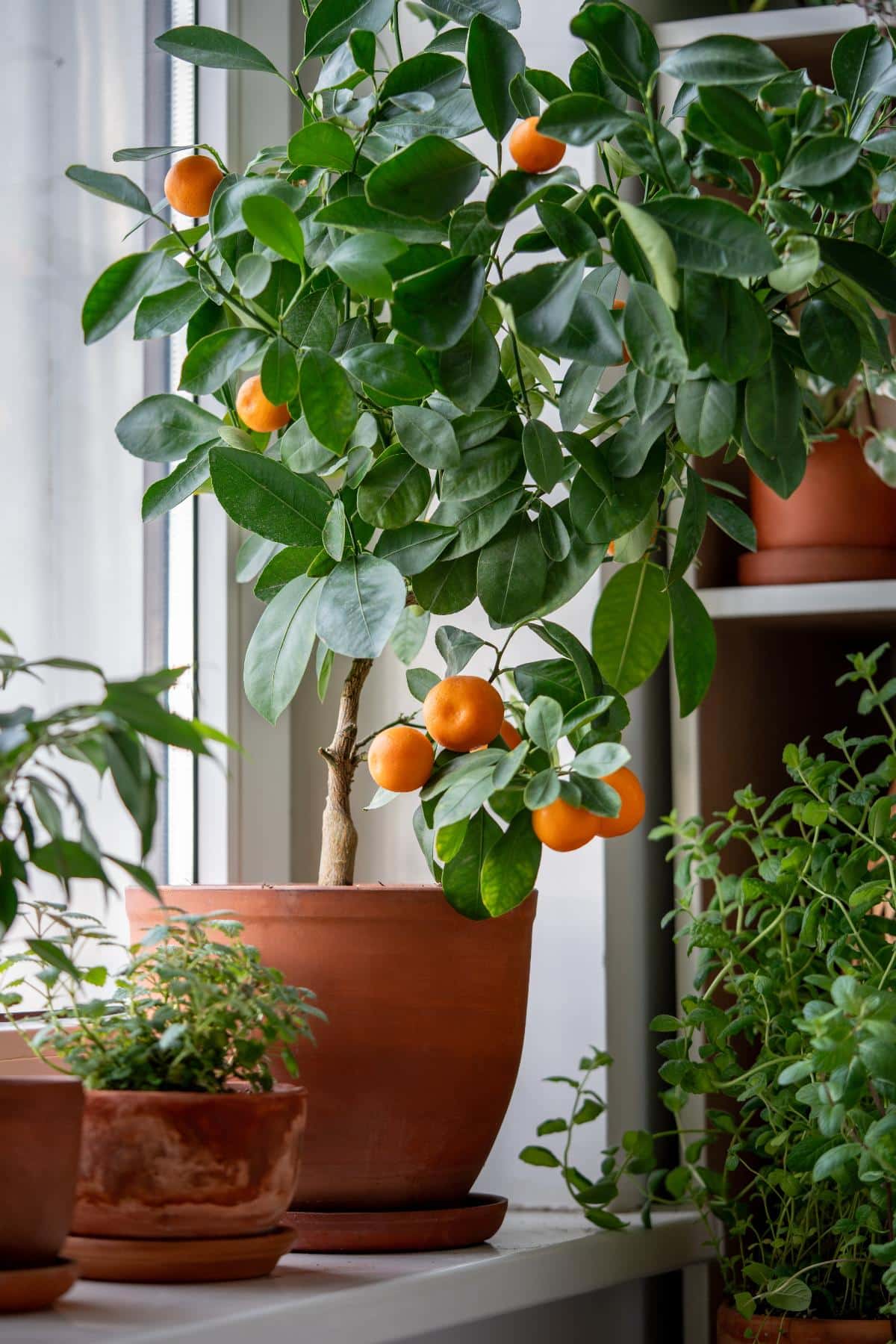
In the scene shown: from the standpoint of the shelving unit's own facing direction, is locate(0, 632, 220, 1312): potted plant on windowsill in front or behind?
in front

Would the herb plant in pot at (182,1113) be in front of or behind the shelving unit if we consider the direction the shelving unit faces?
in front

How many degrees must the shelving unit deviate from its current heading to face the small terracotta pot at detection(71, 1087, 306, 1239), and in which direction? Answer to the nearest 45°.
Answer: approximately 45° to its right

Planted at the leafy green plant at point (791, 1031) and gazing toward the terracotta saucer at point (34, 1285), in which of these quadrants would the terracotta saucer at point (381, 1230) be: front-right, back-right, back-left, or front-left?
front-right

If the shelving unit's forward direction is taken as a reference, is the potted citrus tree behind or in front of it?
in front

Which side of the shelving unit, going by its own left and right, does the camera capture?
front
